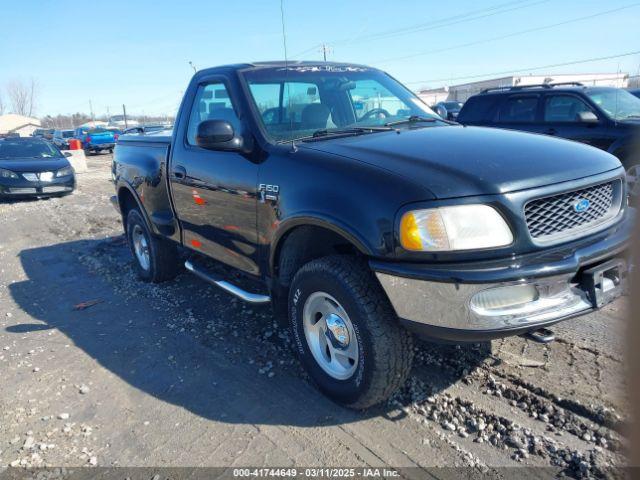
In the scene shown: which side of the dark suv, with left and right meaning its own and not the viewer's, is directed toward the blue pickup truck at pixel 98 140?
back

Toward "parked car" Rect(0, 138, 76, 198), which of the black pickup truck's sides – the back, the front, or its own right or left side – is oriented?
back

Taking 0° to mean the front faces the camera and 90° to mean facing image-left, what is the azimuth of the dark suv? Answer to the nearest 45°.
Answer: approximately 315°

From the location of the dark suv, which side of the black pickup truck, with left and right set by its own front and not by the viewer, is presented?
left

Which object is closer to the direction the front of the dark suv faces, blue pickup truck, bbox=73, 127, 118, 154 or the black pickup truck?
the black pickup truck

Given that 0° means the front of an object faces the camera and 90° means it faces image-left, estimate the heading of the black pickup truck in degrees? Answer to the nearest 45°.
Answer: approximately 315°

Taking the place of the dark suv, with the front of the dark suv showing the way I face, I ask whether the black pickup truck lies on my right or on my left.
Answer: on my right
